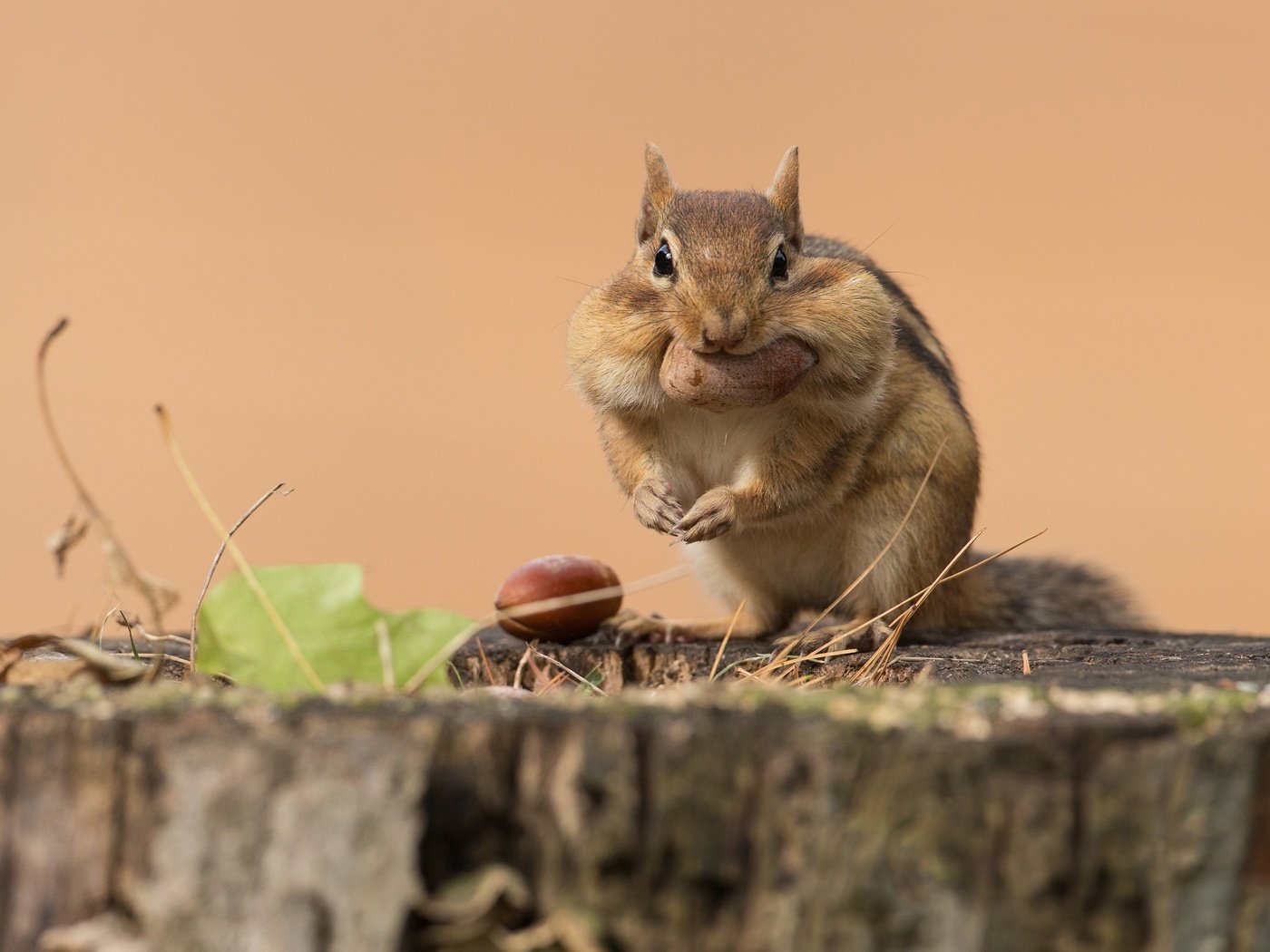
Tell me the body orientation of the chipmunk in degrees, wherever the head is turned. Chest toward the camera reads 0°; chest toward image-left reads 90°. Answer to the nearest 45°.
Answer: approximately 45°
